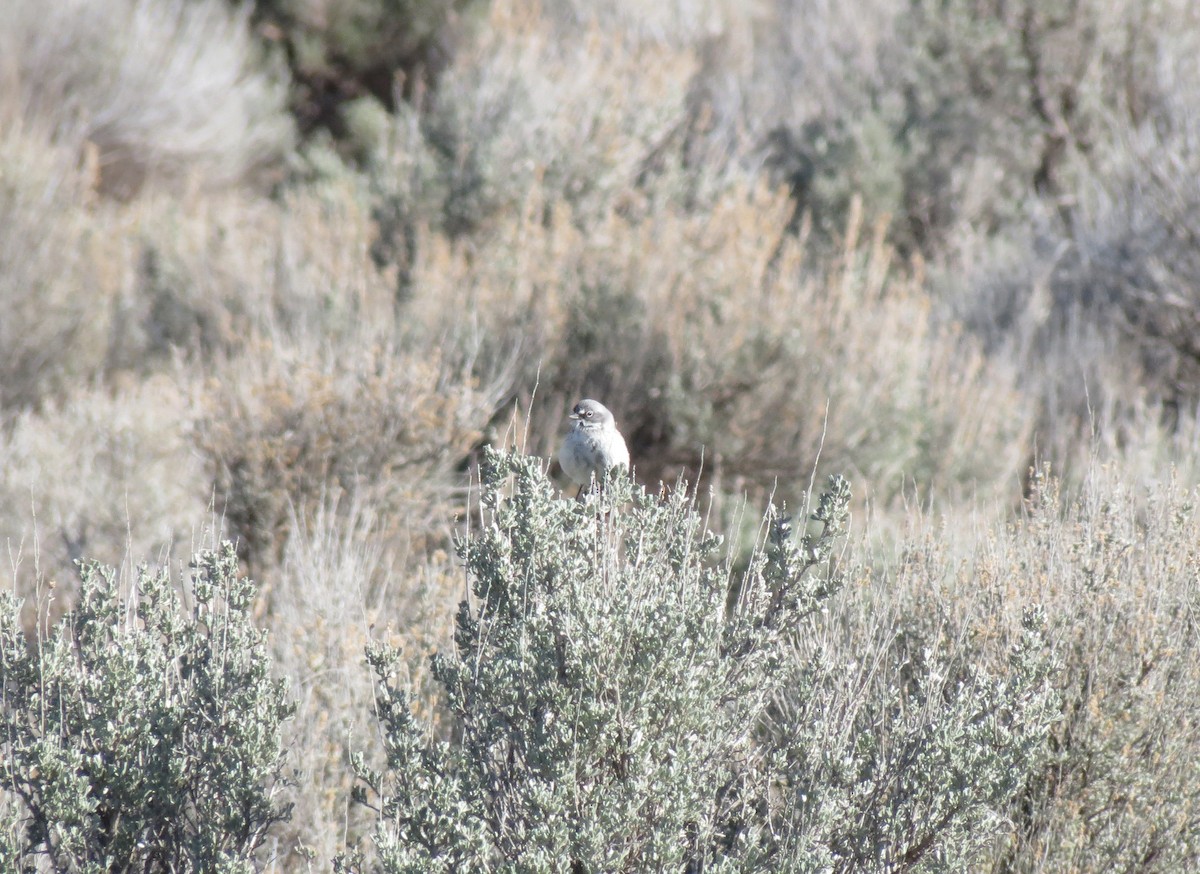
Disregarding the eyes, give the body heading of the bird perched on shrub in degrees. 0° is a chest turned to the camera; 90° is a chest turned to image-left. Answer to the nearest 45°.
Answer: approximately 45°

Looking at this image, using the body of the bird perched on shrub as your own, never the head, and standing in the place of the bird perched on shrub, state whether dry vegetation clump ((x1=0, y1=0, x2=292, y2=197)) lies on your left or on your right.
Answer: on your right

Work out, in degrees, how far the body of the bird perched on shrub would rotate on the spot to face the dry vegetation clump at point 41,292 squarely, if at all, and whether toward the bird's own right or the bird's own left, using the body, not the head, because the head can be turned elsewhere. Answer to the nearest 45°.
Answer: approximately 90° to the bird's own right

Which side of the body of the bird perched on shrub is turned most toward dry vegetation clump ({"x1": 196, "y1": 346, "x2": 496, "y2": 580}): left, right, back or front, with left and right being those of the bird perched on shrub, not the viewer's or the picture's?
right

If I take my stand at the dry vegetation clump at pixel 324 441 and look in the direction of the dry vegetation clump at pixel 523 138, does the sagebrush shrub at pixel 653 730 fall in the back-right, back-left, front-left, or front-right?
back-right

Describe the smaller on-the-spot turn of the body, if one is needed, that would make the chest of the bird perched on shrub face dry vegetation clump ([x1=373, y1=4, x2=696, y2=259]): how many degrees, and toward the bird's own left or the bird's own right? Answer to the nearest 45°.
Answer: approximately 135° to the bird's own right

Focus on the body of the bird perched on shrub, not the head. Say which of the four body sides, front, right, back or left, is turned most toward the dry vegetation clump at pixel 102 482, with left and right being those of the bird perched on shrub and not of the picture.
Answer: right
